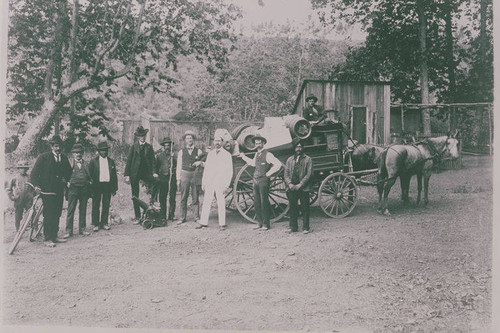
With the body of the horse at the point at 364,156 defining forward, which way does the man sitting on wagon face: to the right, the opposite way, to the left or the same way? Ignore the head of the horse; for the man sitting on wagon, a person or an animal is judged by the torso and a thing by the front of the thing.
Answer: to the right

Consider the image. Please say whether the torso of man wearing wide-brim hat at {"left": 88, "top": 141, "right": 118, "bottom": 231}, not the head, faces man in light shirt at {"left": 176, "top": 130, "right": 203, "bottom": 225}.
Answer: no

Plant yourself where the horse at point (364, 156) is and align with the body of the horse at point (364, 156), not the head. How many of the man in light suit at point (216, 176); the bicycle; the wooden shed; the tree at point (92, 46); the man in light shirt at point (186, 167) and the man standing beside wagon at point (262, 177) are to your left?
1

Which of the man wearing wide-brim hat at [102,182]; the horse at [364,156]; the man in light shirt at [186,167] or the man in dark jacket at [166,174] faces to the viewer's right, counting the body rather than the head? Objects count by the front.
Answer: the horse

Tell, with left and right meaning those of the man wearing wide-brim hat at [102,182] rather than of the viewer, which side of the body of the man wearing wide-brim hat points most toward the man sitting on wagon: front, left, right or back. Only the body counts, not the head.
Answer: left

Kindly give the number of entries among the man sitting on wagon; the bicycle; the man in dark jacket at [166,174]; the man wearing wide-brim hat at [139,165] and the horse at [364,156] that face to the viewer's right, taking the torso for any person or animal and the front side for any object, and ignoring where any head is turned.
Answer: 1

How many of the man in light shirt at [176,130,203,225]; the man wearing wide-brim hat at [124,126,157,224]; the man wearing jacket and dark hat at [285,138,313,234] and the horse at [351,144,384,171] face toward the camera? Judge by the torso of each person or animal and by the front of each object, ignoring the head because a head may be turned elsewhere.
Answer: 3

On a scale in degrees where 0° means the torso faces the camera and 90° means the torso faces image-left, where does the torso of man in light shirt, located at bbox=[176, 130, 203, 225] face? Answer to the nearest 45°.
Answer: approximately 0°

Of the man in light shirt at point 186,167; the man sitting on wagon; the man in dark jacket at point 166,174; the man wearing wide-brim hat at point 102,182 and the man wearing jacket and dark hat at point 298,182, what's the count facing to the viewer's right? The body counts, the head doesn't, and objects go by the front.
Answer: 0

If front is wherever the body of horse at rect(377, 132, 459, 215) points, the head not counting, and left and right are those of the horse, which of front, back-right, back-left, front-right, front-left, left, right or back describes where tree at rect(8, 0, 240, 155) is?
back

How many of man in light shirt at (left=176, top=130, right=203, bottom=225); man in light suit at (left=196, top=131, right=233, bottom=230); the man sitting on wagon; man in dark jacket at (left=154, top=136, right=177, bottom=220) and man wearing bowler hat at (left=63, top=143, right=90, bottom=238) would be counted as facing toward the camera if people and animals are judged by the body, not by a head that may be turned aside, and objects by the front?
5

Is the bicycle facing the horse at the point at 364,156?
no

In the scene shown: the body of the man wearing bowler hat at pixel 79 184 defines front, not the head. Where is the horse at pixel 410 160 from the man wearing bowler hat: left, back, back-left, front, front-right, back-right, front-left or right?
left

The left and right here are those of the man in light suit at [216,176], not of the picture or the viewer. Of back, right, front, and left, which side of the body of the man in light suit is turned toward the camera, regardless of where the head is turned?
front
